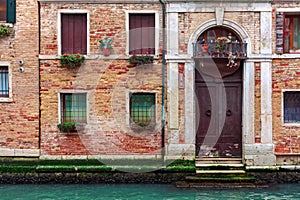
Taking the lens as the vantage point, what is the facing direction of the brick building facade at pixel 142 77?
facing the viewer
